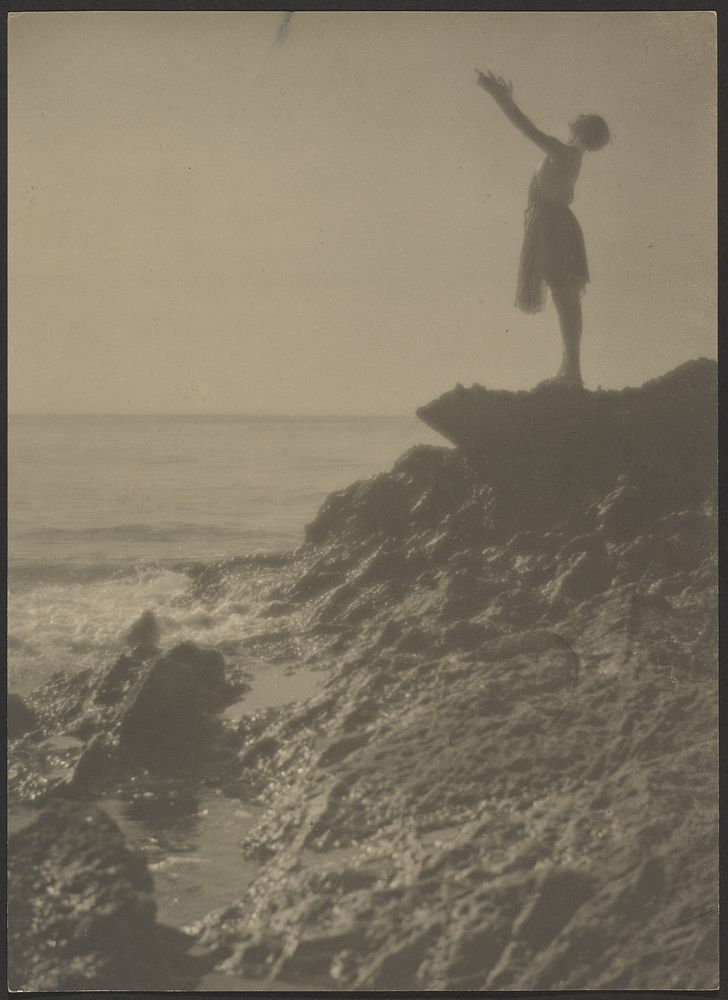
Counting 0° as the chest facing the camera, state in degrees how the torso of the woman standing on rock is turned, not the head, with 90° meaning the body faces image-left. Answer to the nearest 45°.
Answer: approximately 90°

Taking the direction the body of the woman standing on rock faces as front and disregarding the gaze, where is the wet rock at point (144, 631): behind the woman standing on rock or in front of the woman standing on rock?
in front
